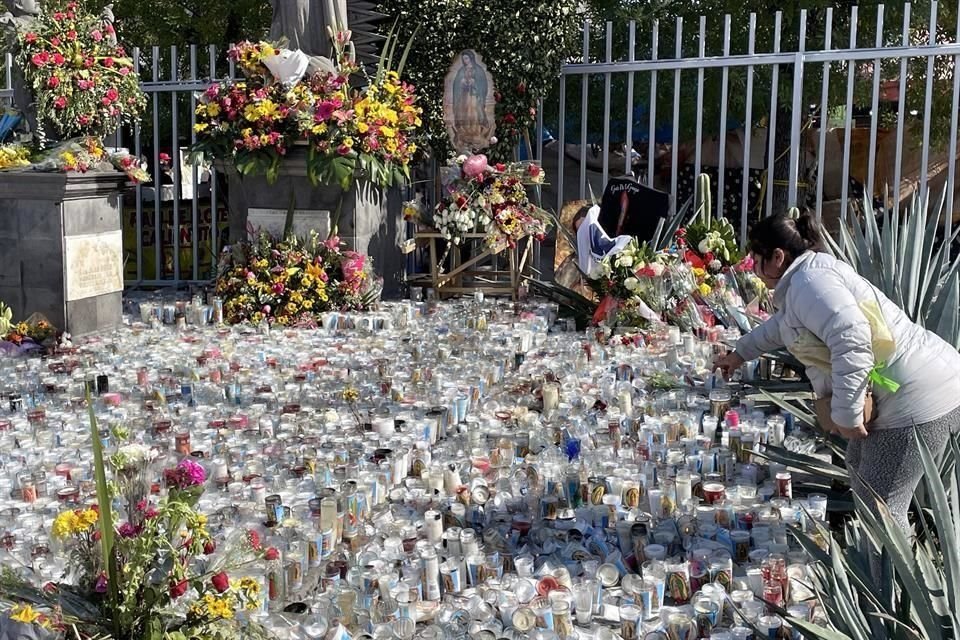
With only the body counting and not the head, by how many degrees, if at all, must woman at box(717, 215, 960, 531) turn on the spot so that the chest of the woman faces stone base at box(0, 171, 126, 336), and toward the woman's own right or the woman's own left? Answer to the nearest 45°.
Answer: approximately 45° to the woman's own right

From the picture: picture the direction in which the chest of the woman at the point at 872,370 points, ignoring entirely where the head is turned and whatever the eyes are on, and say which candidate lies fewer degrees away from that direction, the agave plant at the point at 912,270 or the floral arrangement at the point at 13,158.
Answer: the floral arrangement

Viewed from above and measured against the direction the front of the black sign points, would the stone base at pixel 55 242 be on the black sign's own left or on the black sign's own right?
on the black sign's own right

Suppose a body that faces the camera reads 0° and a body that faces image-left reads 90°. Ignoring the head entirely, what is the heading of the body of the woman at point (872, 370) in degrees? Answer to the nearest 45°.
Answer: approximately 90°

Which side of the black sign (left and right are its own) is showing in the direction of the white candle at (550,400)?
front

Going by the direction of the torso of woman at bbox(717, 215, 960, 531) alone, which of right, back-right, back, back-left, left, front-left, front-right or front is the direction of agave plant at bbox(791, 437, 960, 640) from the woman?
left

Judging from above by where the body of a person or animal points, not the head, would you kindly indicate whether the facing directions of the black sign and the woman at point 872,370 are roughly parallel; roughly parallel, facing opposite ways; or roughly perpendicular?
roughly perpendicular

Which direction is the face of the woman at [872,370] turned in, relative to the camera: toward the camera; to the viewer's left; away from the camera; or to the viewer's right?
to the viewer's left

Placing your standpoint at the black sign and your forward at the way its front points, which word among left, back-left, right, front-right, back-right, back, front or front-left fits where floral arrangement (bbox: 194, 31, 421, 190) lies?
right

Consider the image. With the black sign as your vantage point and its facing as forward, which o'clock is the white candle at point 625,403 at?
The white candle is roughly at 12 o'clock from the black sign.

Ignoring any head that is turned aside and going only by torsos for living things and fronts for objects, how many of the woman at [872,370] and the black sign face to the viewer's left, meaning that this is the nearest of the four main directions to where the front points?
1

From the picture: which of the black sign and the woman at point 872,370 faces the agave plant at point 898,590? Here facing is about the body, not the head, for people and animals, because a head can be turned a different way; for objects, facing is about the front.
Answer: the black sign
